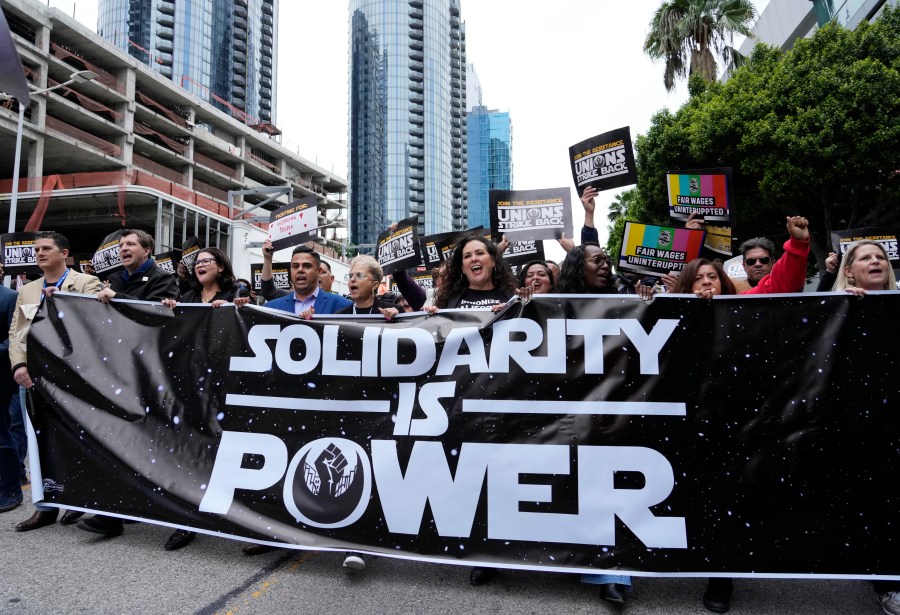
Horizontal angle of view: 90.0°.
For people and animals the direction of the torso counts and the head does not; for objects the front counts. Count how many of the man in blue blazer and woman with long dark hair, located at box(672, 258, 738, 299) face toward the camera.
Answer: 2

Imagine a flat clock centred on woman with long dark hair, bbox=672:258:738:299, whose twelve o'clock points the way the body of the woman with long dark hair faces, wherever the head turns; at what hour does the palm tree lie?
The palm tree is roughly at 6 o'clock from the woman with long dark hair.

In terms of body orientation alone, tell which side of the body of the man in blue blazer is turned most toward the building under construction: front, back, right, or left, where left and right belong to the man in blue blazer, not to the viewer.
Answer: back

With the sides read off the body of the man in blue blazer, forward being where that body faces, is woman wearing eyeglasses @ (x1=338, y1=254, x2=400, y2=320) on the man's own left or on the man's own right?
on the man's own left

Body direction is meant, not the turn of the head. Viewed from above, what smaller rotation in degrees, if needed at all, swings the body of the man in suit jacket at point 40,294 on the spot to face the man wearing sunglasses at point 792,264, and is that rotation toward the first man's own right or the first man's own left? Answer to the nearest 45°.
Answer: approximately 90° to the first man's own left

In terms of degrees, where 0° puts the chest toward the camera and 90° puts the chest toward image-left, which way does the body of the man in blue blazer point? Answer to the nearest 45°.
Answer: approximately 0°

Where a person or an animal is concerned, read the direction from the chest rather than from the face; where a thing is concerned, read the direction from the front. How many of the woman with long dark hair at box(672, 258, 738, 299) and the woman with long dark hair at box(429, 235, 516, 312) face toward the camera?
2

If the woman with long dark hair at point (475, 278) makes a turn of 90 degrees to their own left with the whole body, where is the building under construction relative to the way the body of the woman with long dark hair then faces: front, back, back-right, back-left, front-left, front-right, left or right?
back-left
